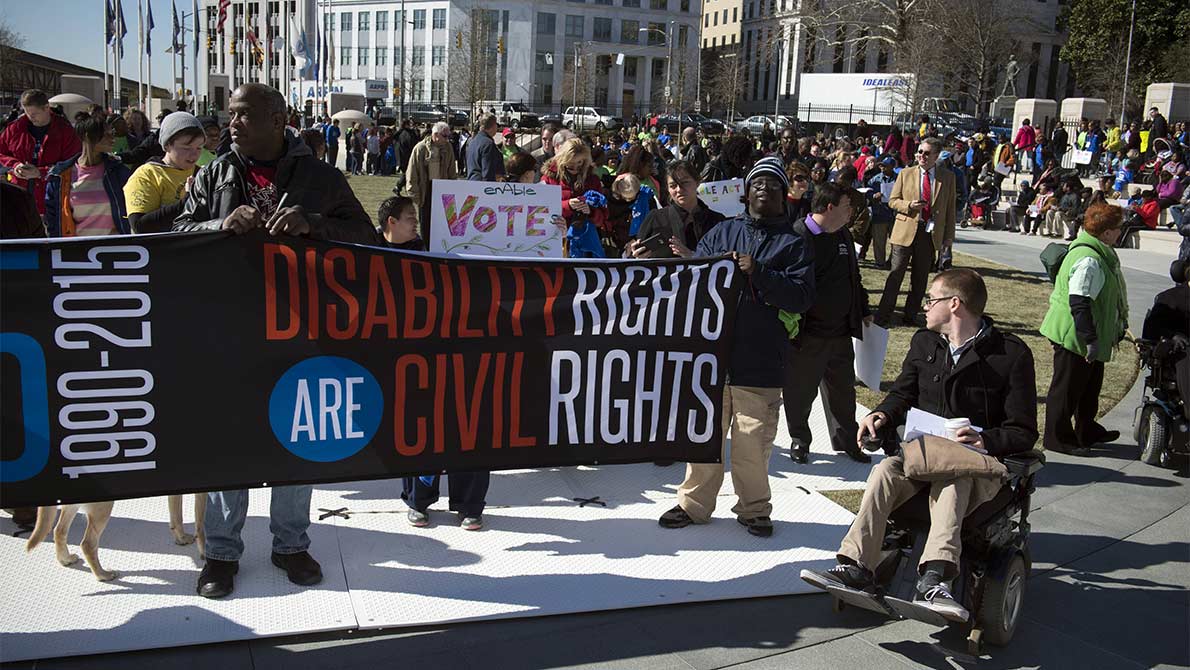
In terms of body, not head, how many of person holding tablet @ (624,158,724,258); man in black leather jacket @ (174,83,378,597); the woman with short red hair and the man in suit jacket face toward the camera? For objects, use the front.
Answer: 3

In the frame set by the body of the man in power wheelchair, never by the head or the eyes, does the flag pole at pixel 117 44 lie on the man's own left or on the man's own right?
on the man's own right

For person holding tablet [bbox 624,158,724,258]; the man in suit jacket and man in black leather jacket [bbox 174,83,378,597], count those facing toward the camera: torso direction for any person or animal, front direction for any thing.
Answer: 3

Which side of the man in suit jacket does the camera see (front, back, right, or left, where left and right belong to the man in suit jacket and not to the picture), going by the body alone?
front

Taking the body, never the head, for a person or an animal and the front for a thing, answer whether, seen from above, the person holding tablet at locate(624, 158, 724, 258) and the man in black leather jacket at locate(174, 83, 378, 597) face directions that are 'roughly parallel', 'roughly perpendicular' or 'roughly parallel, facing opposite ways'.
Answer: roughly parallel

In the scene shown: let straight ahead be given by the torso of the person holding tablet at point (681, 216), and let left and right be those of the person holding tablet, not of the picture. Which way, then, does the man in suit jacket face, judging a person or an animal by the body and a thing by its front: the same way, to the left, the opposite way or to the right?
the same way

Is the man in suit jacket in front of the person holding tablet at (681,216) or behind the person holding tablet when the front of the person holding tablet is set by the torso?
behind

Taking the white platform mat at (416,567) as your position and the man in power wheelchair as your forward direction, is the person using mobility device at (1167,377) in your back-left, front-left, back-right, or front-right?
front-left

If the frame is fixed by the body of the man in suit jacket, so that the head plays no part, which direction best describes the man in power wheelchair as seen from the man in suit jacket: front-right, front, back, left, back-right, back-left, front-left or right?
front

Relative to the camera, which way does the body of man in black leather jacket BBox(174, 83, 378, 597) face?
toward the camera

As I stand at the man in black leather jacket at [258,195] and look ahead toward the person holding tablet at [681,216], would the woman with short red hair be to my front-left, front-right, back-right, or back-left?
front-right

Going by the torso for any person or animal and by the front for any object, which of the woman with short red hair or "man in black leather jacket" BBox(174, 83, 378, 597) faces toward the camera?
the man in black leather jacket
